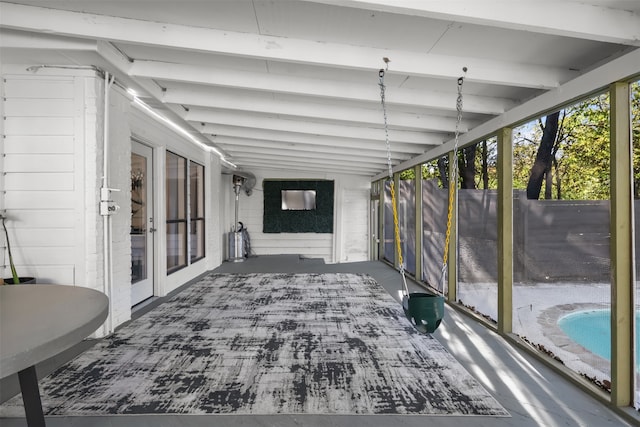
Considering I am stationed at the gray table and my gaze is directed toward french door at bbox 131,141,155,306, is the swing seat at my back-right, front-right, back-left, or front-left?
front-right

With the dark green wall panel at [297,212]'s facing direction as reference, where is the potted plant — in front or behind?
in front

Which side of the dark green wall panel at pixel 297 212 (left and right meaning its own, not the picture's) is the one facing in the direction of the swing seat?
front

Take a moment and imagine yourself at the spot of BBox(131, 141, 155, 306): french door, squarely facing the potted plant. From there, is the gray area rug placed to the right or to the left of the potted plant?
left

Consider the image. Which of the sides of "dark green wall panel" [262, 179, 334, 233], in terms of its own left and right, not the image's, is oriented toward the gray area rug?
front

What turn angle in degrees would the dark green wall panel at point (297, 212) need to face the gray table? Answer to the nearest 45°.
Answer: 0° — it already faces it

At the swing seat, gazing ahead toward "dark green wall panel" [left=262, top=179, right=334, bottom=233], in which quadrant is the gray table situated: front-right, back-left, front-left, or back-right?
back-left

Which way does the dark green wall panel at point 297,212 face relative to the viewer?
toward the camera
